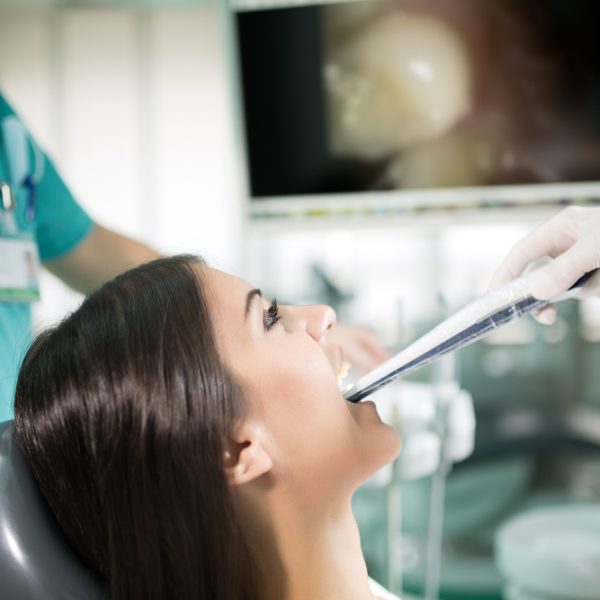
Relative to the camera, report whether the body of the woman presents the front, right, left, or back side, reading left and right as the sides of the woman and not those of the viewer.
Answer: right

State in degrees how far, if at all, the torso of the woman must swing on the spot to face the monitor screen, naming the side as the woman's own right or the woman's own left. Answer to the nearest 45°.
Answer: approximately 45° to the woman's own left

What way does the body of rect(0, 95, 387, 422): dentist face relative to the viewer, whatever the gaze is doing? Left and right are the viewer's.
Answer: facing the viewer and to the right of the viewer

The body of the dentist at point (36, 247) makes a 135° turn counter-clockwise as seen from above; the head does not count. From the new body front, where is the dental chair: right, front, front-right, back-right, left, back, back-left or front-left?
back

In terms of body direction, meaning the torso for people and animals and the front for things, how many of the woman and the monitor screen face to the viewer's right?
1

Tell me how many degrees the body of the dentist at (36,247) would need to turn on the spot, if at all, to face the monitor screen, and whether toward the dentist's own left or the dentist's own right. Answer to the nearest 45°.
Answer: approximately 90° to the dentist's own left

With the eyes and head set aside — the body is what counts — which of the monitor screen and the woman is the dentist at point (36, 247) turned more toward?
the woman

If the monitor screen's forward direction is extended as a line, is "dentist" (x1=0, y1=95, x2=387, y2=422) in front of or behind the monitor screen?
in front

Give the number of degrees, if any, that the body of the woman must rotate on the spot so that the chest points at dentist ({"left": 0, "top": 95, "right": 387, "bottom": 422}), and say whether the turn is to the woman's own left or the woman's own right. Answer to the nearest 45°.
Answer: approximately 135° to the woman's own left

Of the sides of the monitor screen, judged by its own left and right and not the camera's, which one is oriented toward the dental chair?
front

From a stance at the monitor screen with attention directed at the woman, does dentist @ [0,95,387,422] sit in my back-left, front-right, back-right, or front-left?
front-right

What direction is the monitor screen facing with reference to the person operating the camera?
facing the viewer
